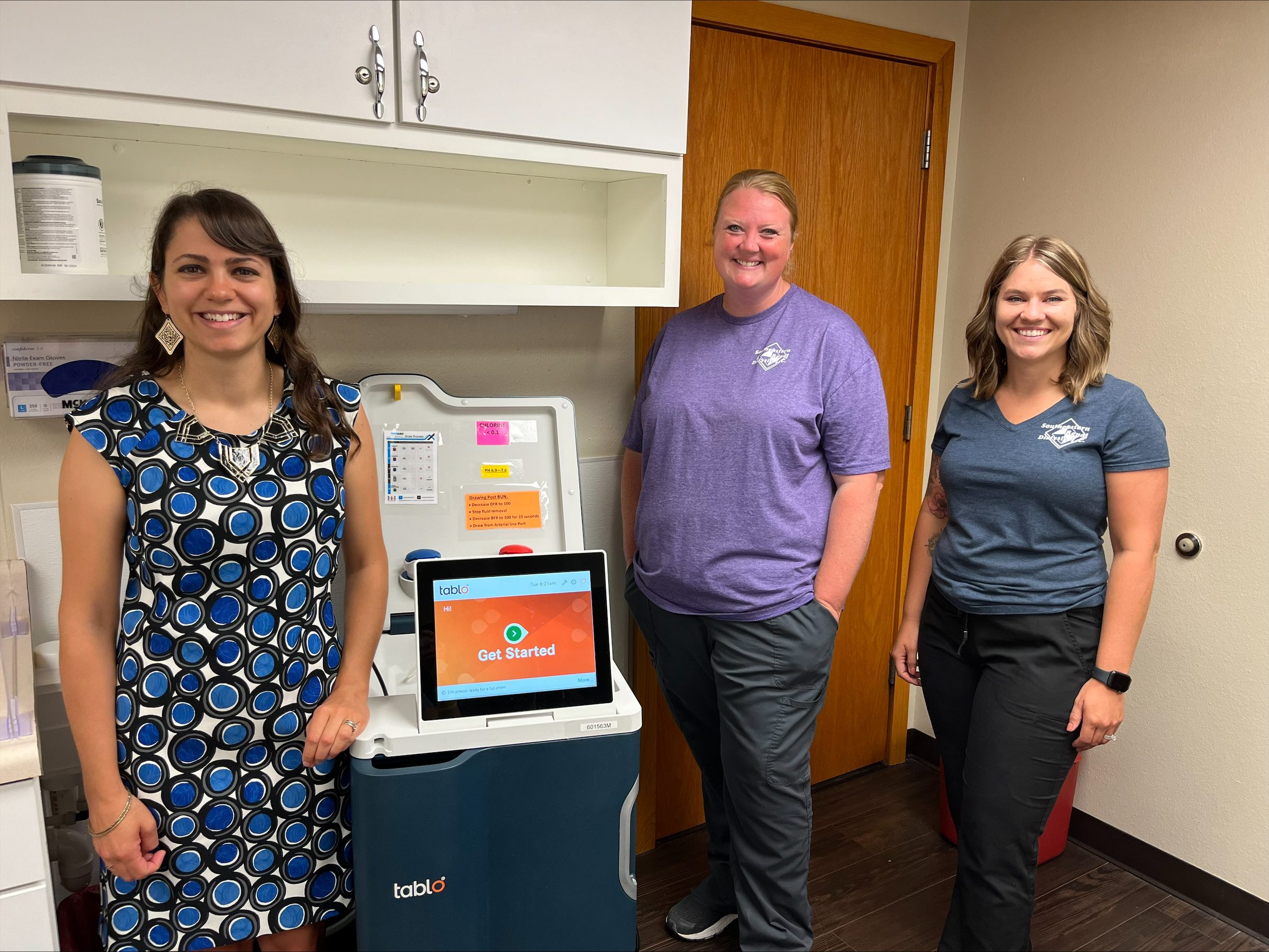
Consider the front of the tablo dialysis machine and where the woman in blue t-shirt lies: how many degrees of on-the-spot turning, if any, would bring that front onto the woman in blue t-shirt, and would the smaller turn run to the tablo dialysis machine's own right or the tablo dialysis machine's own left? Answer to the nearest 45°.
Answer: approximately 90° to the tablo dialysis machine's own left

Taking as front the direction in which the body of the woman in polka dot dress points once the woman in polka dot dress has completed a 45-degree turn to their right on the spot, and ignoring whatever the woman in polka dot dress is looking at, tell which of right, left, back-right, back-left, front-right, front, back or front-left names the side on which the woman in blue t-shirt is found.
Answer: back-left

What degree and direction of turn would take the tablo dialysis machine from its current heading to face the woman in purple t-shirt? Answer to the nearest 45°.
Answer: approximately 135° to its left

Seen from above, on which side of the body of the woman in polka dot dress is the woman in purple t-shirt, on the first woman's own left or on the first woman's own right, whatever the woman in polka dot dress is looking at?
on the first woman's own left

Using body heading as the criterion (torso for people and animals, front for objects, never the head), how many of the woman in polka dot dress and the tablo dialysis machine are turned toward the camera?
2

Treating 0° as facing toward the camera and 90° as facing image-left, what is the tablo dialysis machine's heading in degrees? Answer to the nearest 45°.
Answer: approximately 0°
